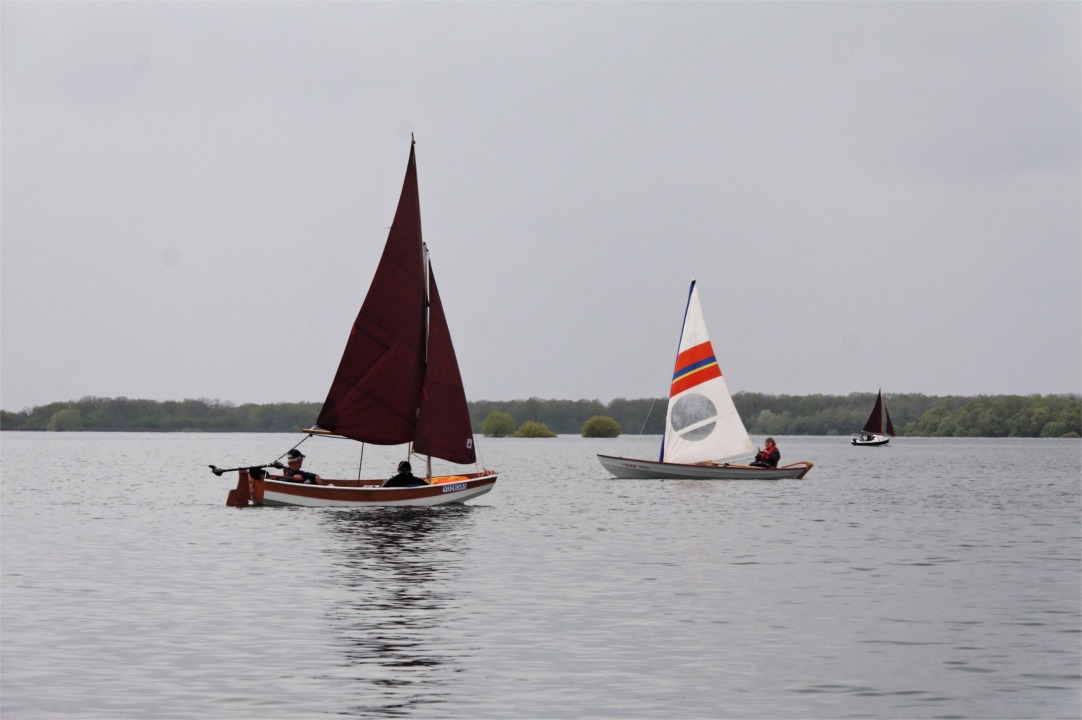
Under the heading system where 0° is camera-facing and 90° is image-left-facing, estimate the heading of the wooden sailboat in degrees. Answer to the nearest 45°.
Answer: approximately 270°
